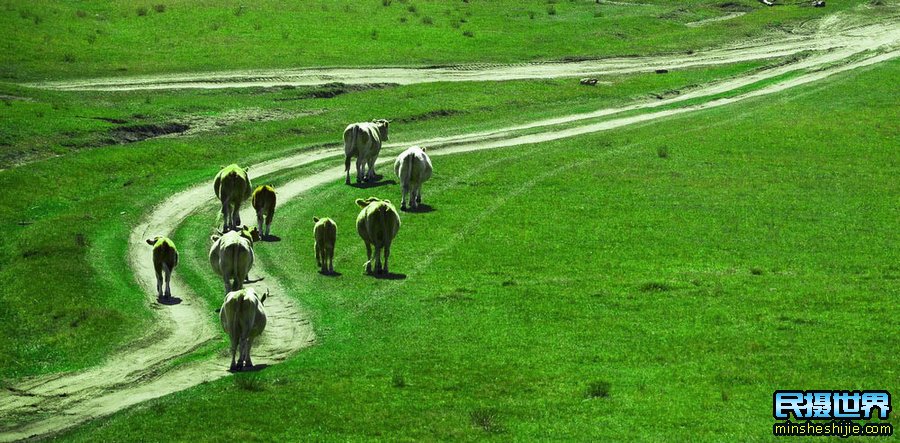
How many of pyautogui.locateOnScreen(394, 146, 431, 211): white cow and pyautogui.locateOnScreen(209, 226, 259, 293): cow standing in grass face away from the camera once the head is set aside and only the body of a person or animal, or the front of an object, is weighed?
2

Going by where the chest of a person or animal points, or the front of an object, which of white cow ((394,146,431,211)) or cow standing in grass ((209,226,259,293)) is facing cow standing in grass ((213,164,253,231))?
cow standing in grass ((209,226,259,293))

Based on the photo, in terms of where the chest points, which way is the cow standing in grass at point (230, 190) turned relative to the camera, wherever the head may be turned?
away from the camera

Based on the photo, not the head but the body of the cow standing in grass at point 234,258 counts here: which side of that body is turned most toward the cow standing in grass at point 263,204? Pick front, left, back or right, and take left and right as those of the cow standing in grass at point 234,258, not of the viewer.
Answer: front

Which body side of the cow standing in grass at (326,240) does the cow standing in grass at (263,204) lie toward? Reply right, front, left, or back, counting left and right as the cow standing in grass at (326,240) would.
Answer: front

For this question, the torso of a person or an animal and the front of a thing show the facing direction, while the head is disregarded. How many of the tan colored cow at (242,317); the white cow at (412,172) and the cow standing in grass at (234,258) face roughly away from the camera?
3

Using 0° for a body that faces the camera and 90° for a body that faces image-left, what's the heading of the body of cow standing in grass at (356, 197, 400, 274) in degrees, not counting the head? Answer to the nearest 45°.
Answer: approximately 180°

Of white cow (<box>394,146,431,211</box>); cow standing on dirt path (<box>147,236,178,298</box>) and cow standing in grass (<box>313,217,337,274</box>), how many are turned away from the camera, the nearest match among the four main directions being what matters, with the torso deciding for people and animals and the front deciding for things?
3

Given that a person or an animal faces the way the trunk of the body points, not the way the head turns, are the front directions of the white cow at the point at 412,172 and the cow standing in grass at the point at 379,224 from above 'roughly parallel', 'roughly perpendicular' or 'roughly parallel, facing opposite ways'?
roughly parallel

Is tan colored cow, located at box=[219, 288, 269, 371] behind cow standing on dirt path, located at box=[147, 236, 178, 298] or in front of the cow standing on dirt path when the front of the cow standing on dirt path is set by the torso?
behind

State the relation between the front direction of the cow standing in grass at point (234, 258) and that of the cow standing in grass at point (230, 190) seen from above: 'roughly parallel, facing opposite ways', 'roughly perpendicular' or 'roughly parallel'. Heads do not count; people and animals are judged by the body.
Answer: roughly parallel

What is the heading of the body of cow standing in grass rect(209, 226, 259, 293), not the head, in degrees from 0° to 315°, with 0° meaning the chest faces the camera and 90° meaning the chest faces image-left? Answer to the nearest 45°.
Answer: approximately 180°

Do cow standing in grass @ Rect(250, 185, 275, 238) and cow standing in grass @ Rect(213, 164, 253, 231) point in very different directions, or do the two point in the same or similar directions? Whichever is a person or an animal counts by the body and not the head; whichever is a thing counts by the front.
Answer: same or similar directions

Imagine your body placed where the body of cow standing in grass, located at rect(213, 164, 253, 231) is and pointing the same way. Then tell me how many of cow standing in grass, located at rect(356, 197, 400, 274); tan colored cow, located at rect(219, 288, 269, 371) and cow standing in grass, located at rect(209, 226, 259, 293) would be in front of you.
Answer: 0

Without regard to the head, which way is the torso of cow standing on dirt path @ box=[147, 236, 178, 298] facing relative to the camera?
away from the camera

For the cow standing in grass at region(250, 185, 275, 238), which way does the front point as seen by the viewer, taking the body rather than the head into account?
away from the camera

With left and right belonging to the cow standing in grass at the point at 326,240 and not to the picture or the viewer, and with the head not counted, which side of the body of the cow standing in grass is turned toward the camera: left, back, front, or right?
back

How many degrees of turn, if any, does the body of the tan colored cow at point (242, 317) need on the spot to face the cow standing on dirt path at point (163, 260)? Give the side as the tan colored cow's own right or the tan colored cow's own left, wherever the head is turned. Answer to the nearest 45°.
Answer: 0° — it already faces it
